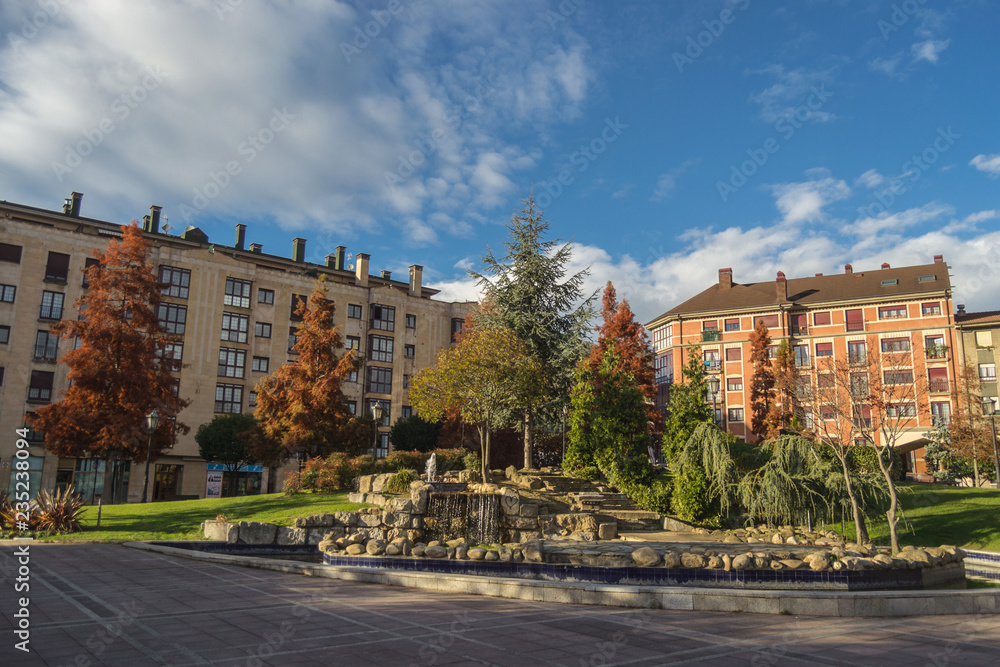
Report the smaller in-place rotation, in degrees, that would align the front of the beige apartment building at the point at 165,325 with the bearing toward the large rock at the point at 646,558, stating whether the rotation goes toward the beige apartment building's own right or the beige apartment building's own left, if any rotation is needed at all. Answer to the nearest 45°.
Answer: approximately 45° to the beige apartment building's own right

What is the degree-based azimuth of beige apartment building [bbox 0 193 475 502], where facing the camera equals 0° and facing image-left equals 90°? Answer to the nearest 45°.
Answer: approximately 315°

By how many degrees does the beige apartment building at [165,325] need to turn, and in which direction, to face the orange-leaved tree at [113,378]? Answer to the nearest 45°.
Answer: approximately 45° to its right

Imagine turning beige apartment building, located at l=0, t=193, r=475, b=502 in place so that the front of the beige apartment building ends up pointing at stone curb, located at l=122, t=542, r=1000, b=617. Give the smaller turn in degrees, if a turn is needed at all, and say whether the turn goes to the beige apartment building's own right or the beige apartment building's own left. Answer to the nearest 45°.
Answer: approximately 45° to the beige apartment building's own right

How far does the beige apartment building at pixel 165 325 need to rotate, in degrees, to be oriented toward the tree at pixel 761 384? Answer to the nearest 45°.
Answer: approximately 45° to its left

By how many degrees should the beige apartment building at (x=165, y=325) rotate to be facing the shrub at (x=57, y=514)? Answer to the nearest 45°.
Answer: approximately 45° to its right

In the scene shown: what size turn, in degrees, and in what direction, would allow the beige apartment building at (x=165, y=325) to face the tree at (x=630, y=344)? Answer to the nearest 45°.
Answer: approximately 45° to its left
